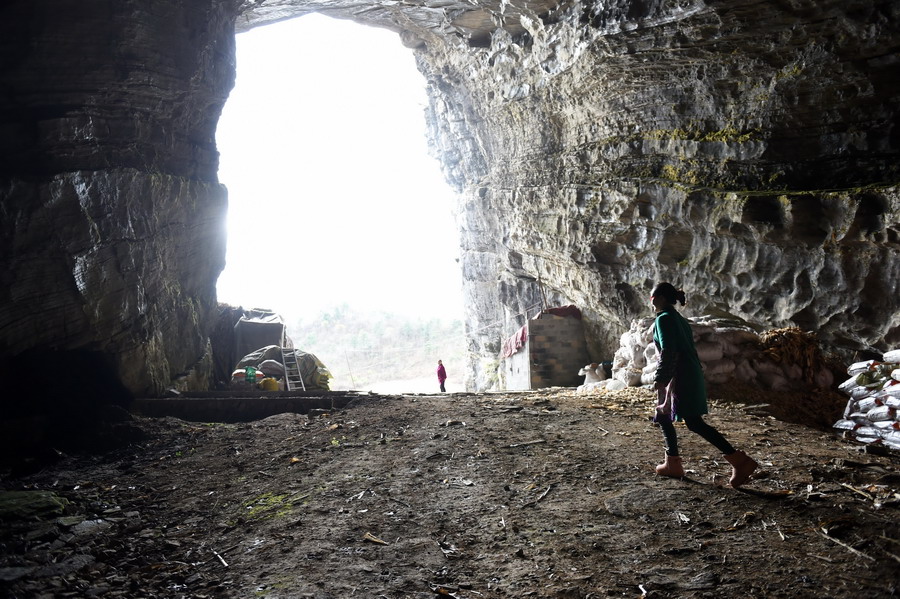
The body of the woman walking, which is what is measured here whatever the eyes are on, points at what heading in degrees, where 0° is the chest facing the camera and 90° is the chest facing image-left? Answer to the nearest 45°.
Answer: approximately 90°

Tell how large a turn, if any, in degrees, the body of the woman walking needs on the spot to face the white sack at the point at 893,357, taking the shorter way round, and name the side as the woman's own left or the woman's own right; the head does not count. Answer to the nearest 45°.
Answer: approximately 135° to the woman's own right

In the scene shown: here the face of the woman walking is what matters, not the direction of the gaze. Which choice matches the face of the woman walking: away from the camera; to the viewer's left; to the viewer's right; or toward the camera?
to the viewer's left
